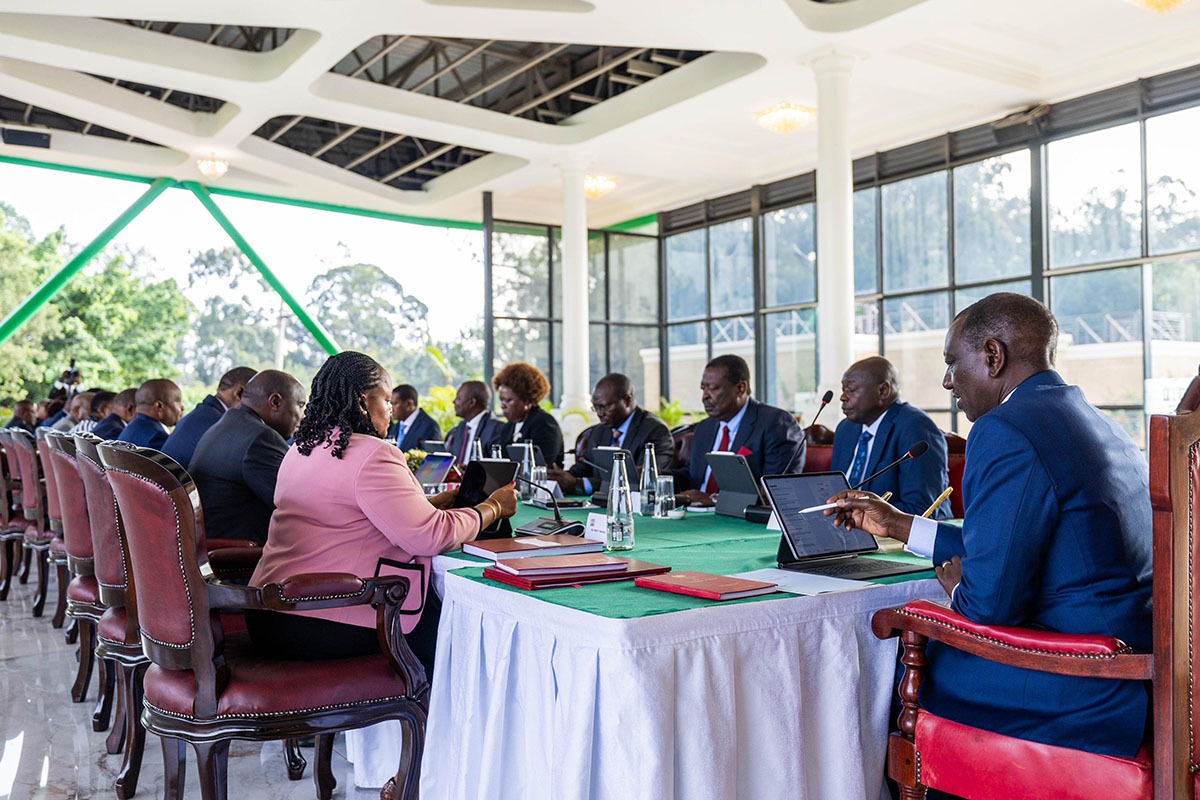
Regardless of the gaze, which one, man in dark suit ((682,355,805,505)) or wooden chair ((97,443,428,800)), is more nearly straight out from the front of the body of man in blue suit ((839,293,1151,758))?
the wooden chair

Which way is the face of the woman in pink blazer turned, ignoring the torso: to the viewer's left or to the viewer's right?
to the viewer's right

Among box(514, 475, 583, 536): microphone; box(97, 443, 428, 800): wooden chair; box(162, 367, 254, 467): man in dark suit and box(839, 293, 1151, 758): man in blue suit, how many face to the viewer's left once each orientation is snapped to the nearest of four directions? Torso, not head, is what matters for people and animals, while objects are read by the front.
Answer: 2

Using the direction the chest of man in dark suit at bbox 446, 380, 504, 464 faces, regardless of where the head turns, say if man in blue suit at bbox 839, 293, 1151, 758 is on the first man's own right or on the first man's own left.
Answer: on the first man's own left

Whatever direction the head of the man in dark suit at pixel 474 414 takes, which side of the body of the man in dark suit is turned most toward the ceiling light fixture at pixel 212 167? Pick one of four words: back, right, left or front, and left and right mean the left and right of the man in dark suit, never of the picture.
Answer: right

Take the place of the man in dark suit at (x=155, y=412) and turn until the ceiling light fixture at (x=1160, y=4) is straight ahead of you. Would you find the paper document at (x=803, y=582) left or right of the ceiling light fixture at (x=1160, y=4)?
right

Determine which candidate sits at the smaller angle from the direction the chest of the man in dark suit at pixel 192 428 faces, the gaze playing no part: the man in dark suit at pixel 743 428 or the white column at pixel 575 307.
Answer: the man in dark suit

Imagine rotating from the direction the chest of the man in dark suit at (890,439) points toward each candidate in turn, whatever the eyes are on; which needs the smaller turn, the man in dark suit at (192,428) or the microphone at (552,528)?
the microphone

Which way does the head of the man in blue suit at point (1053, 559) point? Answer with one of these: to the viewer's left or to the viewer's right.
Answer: to the viewer's left

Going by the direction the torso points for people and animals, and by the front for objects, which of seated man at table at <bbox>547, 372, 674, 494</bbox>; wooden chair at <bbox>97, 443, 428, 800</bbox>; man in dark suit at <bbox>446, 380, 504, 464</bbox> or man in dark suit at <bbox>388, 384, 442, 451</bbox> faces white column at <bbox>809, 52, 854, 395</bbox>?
the wooden chair

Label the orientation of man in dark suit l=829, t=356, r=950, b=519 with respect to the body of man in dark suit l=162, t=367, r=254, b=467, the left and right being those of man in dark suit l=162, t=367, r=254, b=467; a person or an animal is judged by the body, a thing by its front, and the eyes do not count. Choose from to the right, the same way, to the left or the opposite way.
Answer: the opposite way

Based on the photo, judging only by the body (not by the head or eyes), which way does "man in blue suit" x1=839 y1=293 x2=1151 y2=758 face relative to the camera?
to the viewer's left
